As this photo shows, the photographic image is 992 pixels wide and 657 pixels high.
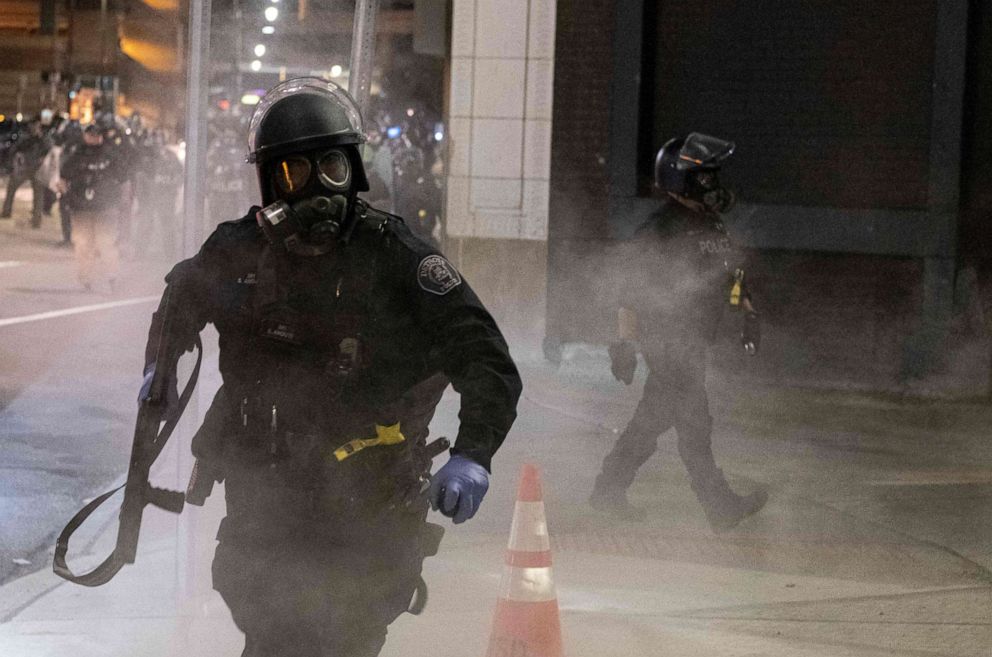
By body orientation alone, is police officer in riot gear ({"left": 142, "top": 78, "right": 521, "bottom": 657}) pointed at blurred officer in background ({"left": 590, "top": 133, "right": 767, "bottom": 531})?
no

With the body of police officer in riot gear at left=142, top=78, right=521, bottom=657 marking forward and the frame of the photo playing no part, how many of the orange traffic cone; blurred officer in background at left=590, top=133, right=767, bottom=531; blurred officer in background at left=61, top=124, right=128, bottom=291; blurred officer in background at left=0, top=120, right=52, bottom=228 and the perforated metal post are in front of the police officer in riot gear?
0

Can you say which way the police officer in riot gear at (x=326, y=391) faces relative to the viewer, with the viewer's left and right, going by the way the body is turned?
facing the viewer

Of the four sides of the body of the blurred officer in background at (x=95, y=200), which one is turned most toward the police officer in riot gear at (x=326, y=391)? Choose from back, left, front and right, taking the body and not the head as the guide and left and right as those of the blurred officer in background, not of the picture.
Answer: front

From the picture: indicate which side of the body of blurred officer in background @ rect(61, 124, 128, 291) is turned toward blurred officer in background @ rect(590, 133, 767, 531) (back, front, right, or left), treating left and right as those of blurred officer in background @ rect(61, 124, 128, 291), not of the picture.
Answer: front

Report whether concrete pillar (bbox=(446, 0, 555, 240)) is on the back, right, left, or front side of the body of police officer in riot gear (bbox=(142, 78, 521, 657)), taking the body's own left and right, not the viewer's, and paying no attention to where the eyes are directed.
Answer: back

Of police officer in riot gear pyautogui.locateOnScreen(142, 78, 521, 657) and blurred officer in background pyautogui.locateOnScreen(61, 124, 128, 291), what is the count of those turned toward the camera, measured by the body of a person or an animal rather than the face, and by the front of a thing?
2

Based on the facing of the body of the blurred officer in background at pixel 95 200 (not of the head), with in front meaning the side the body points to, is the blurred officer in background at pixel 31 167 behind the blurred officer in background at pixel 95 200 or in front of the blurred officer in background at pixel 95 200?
behind

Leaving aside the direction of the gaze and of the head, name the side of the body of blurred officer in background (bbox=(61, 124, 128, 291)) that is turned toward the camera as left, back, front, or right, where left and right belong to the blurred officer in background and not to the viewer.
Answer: front

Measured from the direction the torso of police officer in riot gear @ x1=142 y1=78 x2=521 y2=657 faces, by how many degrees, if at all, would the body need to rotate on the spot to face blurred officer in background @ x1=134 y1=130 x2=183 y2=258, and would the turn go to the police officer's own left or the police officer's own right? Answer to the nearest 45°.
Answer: approximately 180°

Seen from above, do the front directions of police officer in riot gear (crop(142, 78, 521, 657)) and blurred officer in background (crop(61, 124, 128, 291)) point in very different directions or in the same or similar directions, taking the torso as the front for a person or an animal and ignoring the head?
same or similar directions

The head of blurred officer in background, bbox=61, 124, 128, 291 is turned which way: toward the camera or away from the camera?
toward the camera

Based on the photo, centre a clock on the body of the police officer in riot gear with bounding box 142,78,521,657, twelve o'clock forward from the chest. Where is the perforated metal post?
The perforated metal post is roughly at 6 o'clock from the police officer in riot gear.
